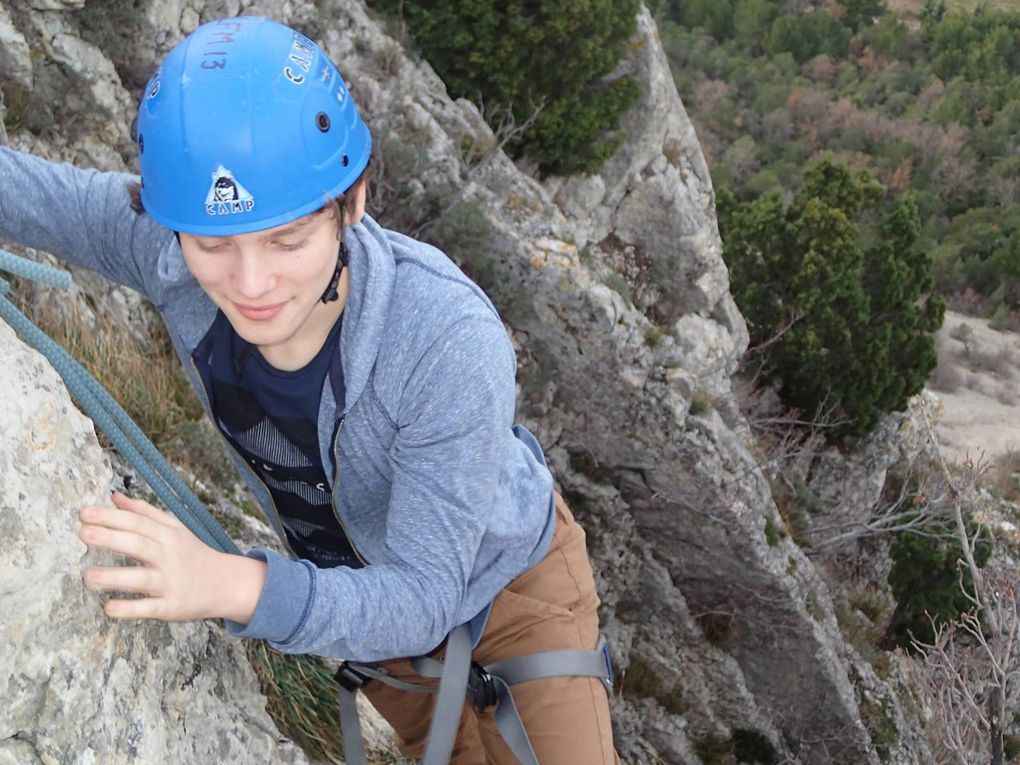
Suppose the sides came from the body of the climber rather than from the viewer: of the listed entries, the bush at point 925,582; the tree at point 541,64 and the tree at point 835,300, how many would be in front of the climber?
0

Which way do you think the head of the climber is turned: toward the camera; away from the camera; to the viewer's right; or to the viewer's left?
toward the camera

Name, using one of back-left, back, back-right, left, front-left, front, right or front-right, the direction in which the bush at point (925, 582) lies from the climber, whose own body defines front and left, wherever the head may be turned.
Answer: back

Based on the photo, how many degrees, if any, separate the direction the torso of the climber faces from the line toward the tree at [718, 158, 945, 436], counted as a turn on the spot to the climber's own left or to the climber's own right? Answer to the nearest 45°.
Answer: approximately 180°

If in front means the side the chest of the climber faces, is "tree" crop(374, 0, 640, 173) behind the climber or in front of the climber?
behind

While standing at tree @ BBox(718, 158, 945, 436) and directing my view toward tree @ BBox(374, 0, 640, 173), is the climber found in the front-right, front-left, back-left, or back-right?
front-left

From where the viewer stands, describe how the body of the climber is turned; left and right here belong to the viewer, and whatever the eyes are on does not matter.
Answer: facing the viewer and to the left of the viewer
